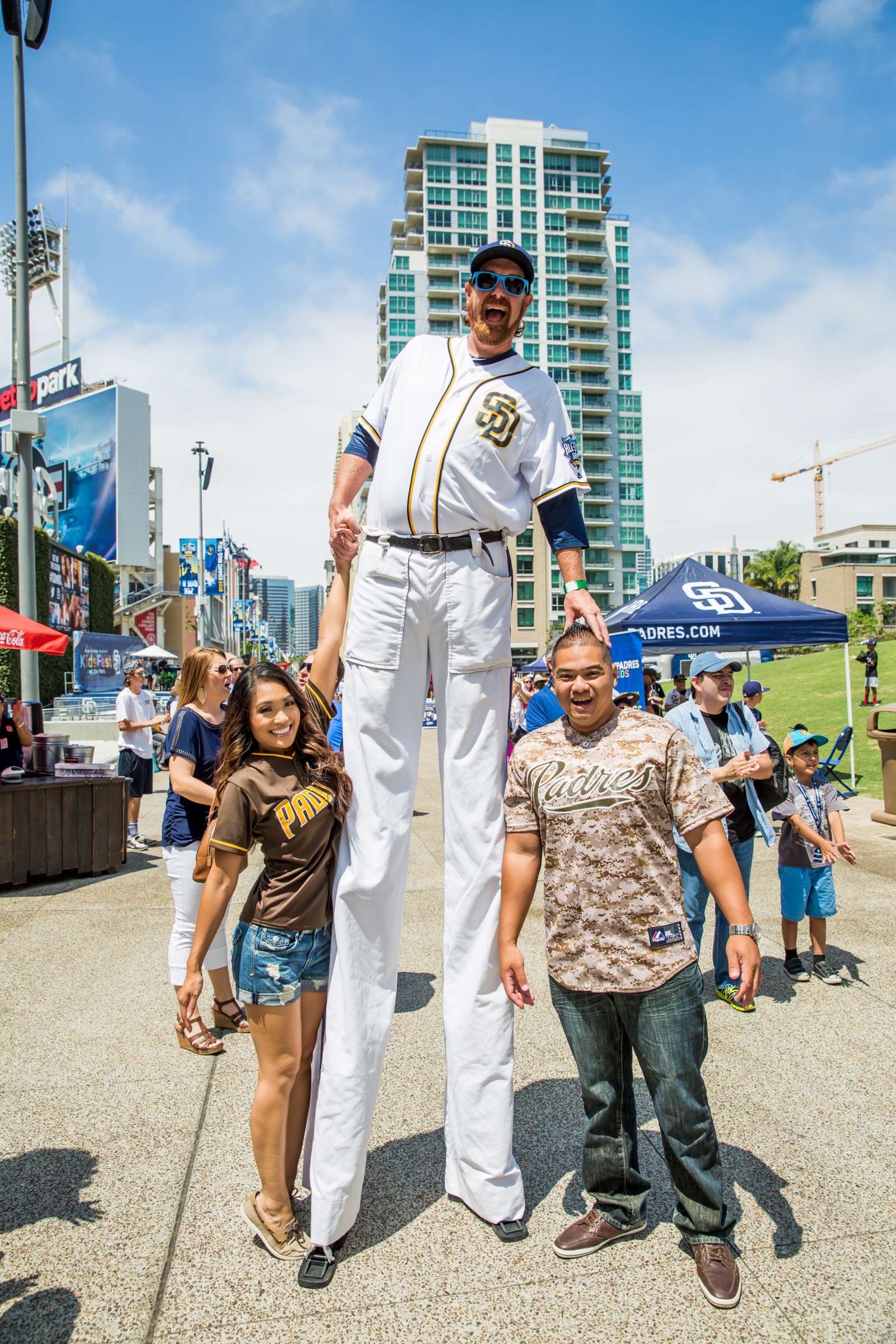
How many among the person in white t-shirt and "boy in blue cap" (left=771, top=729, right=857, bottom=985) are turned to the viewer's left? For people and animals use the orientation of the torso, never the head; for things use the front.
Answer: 0

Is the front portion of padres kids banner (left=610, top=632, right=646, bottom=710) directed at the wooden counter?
no

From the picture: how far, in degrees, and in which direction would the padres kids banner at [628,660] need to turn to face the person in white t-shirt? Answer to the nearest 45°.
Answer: approximately 90° to its right

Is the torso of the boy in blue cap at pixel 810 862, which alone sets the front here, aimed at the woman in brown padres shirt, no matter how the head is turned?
no

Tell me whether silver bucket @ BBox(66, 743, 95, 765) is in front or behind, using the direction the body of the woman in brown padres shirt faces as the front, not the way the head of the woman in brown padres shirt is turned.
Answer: behind

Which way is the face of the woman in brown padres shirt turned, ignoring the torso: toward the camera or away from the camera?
toward the camera

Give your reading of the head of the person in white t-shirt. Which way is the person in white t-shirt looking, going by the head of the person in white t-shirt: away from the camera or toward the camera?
toward the camera

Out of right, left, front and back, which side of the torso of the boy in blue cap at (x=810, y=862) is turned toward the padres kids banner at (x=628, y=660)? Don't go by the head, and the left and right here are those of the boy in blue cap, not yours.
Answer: back

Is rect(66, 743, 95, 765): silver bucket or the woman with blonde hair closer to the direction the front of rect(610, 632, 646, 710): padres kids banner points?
the woman with blonde hair

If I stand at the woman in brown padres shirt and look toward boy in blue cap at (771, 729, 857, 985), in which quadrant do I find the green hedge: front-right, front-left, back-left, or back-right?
front-left

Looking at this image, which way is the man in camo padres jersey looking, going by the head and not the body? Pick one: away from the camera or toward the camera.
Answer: toward the camera

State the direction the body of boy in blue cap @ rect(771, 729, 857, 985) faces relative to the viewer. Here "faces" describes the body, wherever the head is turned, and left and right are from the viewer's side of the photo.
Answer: facing the viewer and to the right of the viewer

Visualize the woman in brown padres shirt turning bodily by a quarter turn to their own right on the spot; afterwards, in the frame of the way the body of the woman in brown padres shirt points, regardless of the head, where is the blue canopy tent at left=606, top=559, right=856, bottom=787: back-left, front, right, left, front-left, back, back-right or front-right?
back

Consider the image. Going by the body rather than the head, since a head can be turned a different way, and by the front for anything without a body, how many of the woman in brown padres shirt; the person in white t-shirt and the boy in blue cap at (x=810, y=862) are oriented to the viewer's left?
0

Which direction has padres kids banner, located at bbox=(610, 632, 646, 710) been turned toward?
toward the camera

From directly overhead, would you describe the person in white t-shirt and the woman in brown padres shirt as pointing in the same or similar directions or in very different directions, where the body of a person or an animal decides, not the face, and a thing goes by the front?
same or similar directions
